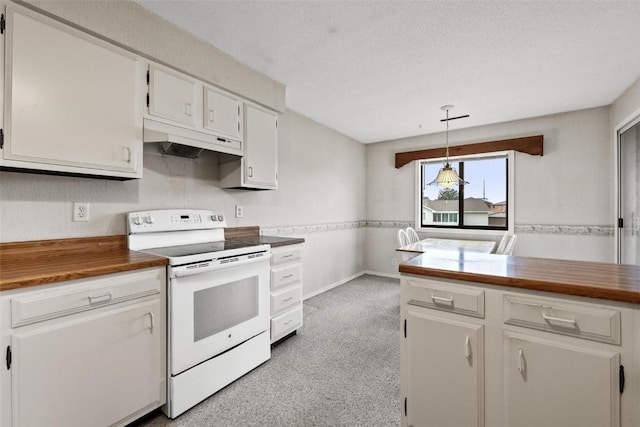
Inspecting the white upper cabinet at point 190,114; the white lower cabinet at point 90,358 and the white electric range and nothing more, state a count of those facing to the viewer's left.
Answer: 0

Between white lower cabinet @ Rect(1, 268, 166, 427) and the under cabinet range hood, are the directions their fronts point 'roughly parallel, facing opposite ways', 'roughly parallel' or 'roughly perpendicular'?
roughly parallel

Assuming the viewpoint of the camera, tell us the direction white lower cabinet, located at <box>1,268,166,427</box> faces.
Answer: facing the viewer and to the right of the viewer

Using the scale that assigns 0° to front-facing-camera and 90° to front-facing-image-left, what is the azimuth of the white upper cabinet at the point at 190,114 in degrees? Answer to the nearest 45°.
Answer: approximately 315°

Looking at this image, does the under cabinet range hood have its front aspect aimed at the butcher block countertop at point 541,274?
yes

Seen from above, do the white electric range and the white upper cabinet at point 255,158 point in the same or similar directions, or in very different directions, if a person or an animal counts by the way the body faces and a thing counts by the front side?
same or similar directions

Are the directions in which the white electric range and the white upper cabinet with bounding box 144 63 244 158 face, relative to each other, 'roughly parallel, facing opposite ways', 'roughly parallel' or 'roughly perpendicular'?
roughly parallel

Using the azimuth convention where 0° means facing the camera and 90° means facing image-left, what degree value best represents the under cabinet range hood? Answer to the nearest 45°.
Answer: approximately 315°

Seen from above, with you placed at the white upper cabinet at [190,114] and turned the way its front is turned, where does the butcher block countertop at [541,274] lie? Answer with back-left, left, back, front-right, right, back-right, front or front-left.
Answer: front

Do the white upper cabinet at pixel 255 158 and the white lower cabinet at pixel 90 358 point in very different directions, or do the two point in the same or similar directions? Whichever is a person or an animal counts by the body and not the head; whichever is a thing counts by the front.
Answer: same or similar directions

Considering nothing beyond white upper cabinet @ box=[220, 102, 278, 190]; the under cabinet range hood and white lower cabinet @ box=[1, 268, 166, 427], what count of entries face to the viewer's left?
0

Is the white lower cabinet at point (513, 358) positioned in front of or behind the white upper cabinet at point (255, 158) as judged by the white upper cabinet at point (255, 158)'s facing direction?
in front

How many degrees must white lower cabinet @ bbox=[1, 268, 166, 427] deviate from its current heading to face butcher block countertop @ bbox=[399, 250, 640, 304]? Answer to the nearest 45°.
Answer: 0° — it already faces it

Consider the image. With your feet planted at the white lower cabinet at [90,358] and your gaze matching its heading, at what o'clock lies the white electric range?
The white electric range is roughly at 10 o'clock from the white lower cabinet.

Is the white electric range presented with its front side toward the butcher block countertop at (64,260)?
no

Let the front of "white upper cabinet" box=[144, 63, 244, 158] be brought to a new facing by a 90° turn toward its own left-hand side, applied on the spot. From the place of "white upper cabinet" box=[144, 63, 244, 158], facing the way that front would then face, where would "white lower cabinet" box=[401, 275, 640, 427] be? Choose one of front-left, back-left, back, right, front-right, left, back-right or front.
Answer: right

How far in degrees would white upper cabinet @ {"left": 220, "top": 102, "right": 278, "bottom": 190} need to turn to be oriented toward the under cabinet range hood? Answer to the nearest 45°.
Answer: approximately 90° to its right
